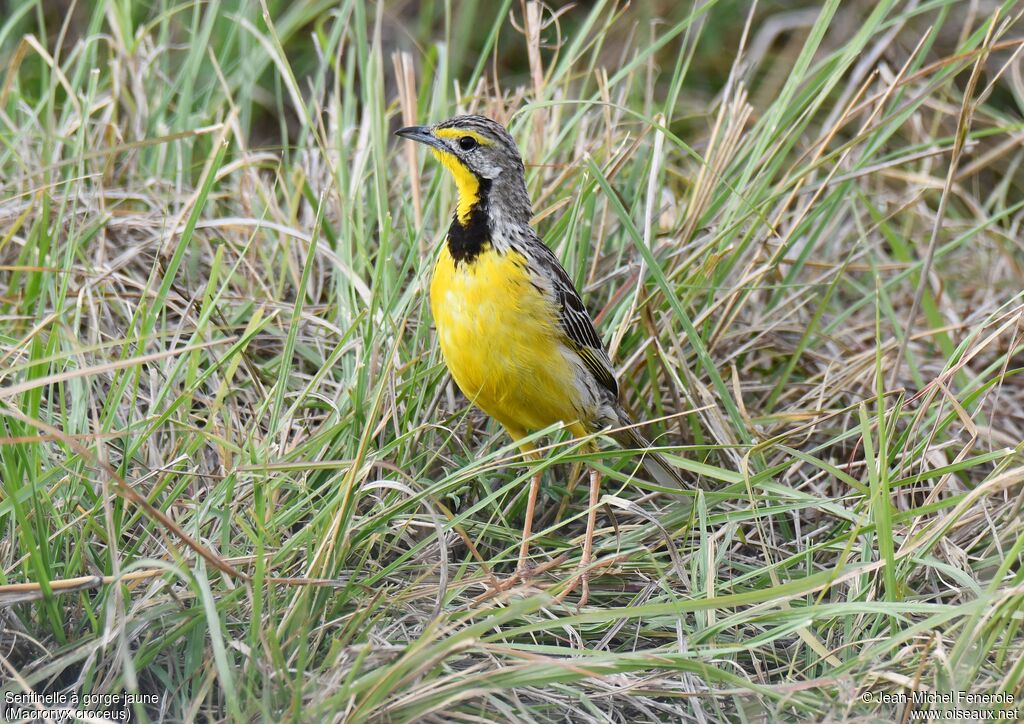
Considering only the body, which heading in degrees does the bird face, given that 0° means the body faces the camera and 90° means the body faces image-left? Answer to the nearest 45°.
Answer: approximately 45°
